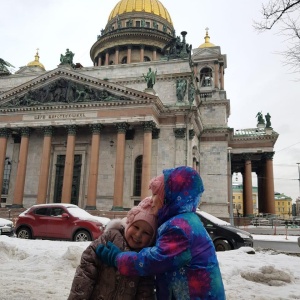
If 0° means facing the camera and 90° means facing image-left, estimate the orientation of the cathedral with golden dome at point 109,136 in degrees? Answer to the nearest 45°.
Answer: approximately 0°

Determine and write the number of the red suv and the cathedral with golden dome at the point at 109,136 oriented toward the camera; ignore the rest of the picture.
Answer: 1

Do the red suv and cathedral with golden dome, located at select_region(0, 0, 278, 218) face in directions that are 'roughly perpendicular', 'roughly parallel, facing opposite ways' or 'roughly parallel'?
roughly perpendicular

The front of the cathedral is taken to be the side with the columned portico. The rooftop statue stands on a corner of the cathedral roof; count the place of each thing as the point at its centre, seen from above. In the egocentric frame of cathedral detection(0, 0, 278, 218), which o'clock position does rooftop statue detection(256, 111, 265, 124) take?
The rooftop statue is roughly at 8 o'clock from the cathedral.
